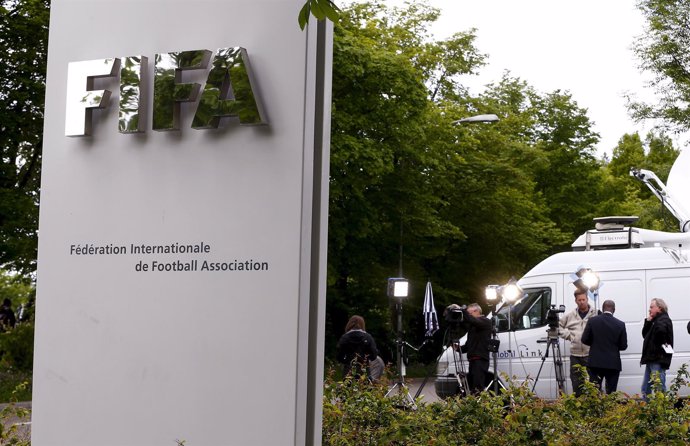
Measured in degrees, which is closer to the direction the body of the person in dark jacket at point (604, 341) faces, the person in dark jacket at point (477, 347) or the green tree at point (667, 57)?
the green tree

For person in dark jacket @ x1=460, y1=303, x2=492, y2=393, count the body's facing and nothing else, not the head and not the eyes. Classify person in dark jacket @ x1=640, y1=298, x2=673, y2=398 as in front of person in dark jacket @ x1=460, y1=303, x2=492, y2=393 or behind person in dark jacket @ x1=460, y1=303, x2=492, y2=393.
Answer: behind

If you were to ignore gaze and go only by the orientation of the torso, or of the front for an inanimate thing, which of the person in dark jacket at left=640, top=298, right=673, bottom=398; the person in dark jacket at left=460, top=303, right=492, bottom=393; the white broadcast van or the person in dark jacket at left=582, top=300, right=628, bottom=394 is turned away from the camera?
the person in dark jacket at left=582, top=300, right=628, bottom=394

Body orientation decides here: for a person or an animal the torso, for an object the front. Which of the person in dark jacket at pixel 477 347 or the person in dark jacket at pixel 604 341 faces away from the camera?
the person in dark jacket at pixel 604 341

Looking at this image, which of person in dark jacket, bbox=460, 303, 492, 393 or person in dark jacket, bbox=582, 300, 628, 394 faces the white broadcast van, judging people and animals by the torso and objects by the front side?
person in dark jacket, bbox=582, 300, 628, 394

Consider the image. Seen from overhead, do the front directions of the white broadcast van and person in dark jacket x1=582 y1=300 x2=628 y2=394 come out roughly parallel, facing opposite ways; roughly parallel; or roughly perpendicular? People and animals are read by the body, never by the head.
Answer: roughly perpendicular

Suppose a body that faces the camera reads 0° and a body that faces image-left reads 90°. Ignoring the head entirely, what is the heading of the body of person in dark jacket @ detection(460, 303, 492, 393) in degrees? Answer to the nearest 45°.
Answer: approximately 90°

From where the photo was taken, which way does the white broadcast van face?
to the viewer's left

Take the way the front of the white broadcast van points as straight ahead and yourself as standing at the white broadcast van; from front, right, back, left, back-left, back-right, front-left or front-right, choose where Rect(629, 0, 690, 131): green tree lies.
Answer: right

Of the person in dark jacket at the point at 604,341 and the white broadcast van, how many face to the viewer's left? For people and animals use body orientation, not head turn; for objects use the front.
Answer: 1

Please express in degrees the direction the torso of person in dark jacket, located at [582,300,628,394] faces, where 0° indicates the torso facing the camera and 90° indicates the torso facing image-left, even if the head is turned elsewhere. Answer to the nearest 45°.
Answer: approximately 180°
